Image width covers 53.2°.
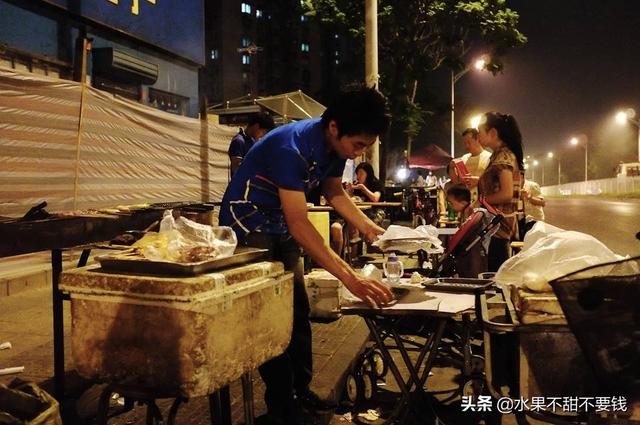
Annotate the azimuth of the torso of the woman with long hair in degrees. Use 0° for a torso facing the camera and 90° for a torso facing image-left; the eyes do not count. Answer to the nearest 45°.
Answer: approximately 90°

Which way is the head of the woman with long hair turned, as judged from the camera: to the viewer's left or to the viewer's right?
to the viewer's left

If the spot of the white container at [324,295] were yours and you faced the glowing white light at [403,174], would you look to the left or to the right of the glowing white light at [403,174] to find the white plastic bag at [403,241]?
right

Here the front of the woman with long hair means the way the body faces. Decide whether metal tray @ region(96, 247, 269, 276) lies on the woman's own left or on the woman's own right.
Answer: on the woman's own left
